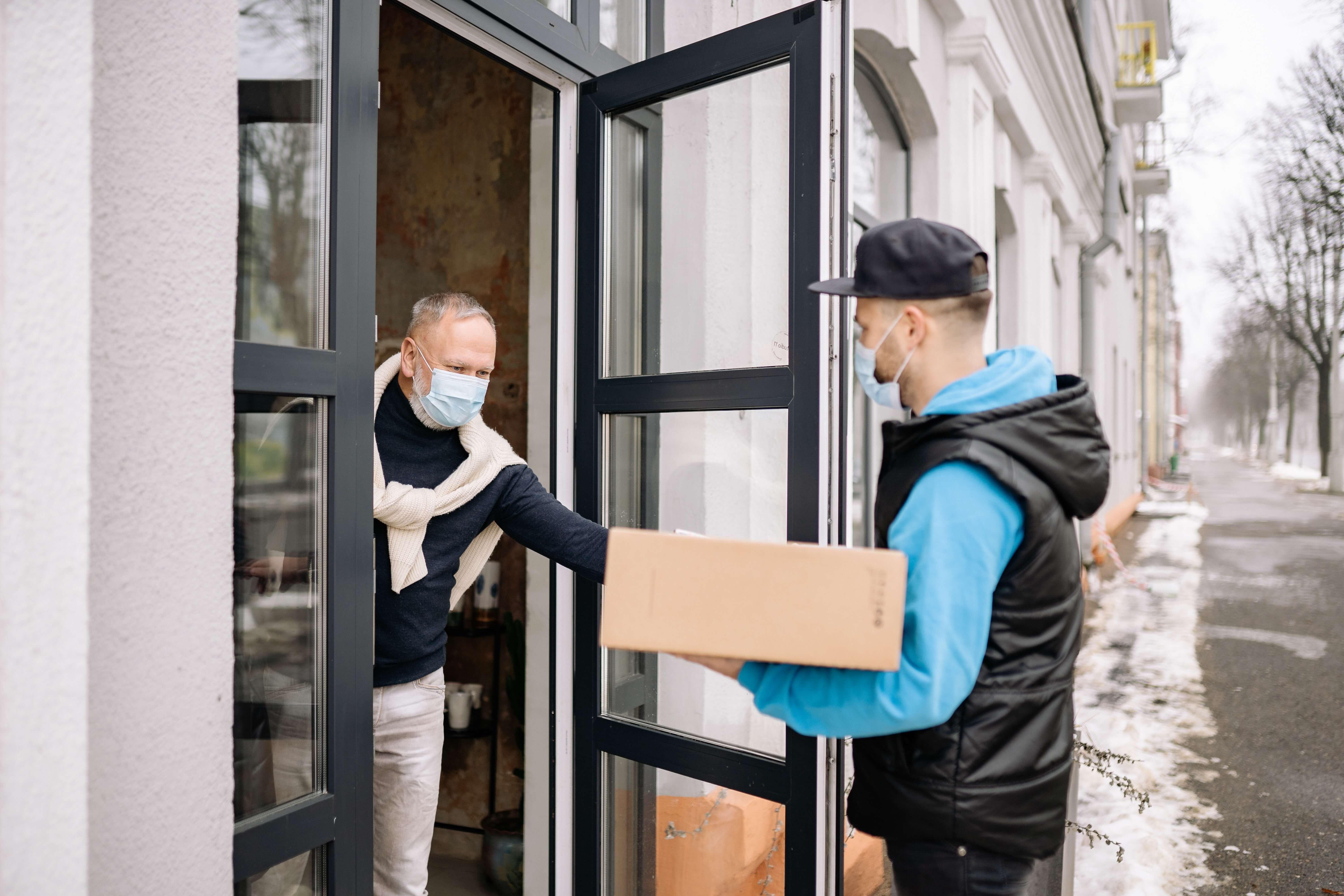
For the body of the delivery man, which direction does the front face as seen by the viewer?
to the viewer's left

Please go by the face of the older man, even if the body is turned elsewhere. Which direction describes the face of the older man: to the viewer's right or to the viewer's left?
to the viewer's right

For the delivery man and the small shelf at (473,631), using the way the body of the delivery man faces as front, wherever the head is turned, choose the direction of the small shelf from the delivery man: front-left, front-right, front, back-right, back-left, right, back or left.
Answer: front-right

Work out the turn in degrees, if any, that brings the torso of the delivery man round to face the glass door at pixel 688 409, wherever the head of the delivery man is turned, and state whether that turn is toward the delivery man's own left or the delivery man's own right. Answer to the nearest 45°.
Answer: approximately 45° to the delivery man's own right

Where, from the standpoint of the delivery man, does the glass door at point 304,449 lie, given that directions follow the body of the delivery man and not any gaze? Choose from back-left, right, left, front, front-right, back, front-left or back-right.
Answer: front

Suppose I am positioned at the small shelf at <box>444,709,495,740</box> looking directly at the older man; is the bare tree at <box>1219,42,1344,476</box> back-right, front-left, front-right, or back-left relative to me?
back-left

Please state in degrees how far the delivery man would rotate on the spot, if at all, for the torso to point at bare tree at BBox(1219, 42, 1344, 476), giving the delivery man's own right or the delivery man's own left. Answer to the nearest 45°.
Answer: approximately 90° to the delivery man's own right

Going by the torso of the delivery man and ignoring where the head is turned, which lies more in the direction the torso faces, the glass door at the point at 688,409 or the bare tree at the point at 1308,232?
the glass door
